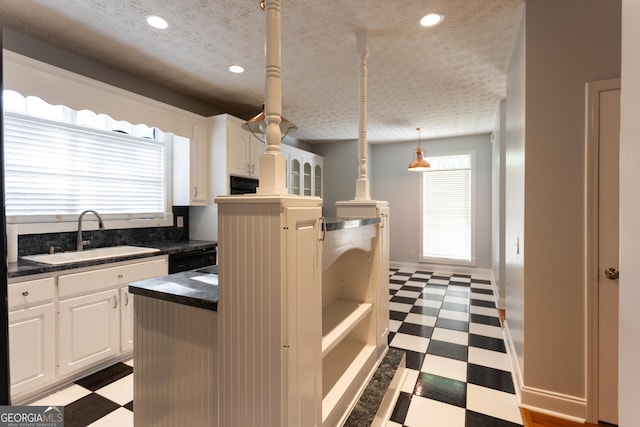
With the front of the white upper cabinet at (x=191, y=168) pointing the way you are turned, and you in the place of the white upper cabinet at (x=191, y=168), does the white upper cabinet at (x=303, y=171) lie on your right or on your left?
on your left

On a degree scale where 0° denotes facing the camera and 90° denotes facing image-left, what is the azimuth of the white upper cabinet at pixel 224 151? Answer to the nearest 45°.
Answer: approximately 315°

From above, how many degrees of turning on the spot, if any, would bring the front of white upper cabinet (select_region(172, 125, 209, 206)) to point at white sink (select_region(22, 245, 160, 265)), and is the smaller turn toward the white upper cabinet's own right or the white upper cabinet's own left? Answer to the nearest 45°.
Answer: approximately 90° to the white upper cabinet's own right

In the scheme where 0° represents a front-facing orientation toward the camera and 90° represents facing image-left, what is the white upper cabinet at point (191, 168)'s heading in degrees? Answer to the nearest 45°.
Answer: approximately 315°

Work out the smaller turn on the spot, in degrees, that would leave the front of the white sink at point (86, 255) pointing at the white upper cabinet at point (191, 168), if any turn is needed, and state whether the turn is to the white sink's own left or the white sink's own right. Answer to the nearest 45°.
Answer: approximately 45° to the white sink's own left

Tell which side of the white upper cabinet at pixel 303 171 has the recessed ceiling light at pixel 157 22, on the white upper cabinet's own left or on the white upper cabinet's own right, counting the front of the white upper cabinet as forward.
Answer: on the white upper cabinet's own right

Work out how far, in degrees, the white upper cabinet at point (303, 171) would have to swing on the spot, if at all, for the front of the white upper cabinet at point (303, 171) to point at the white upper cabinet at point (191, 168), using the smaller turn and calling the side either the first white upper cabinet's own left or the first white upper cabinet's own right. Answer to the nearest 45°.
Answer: approximately 90° to the first white upper cabinet's own right

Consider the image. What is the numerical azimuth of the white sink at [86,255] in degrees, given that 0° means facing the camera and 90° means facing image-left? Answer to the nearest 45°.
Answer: approximately 315°
